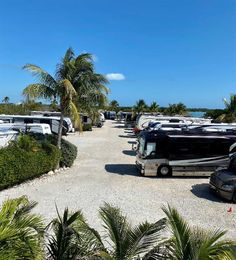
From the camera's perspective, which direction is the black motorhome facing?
to the viewer's left

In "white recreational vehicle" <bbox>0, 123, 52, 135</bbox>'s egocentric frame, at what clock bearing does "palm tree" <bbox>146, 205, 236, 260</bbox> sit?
The palm tree is roughly at 3 o'clock from the white recreational vehicle.

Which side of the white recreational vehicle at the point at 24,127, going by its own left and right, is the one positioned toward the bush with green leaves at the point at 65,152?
right

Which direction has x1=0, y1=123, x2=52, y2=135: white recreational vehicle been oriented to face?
to the viewer's right

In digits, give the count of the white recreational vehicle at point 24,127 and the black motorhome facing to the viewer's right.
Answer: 1

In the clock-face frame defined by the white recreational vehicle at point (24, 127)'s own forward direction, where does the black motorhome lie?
The black motorhome is roughly at 2 o'clock from the white recreational vehicle.

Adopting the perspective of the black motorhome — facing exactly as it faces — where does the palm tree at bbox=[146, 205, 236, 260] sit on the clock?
The palm tree is roughly at 9 o'clock from the black motorhome.

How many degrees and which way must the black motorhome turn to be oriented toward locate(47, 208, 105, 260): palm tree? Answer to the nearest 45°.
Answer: approximately 90° to its left

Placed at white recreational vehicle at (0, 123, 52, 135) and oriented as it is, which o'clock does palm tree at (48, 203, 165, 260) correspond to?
The palm tree is roughly at 3 o'clock from the white recreational vehicle.
